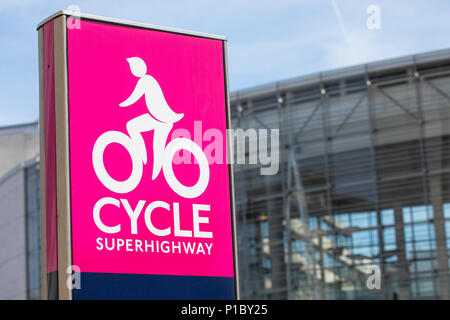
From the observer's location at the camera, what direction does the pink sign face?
facing the viewer and to the right of the viewer
